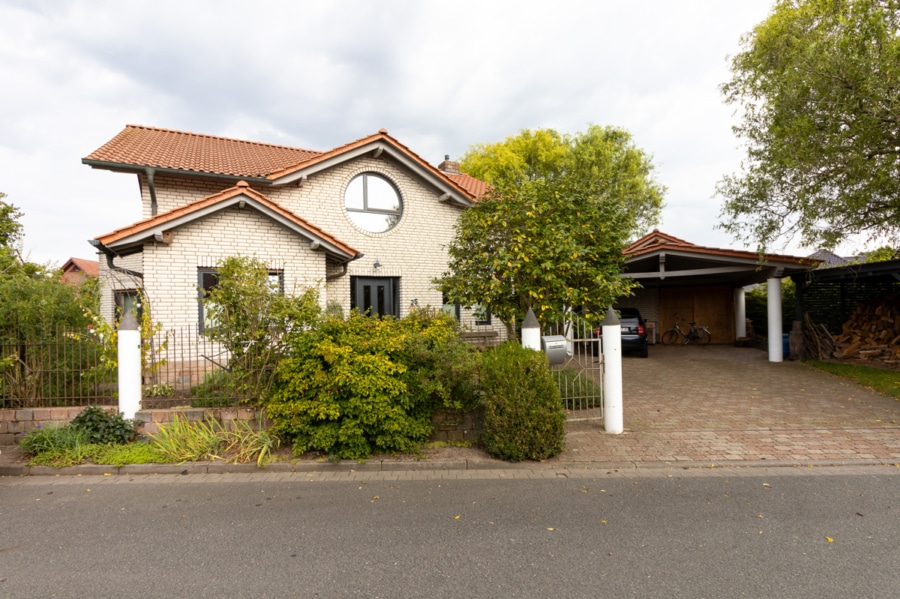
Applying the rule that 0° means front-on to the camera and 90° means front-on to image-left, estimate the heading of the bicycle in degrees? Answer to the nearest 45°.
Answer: approximately 90°

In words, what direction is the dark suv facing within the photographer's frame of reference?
facing away from the viewer

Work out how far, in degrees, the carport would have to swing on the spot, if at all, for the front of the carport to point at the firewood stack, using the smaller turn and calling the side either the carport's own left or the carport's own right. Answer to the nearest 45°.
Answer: approximately 45° to the carport's own left

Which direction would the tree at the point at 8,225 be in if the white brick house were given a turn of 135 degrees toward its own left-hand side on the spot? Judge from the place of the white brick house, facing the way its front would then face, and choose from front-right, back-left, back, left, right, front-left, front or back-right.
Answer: left

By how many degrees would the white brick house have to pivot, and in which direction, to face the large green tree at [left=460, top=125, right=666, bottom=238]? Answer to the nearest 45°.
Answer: approximately 135° to its left

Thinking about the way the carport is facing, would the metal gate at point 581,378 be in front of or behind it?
in front
